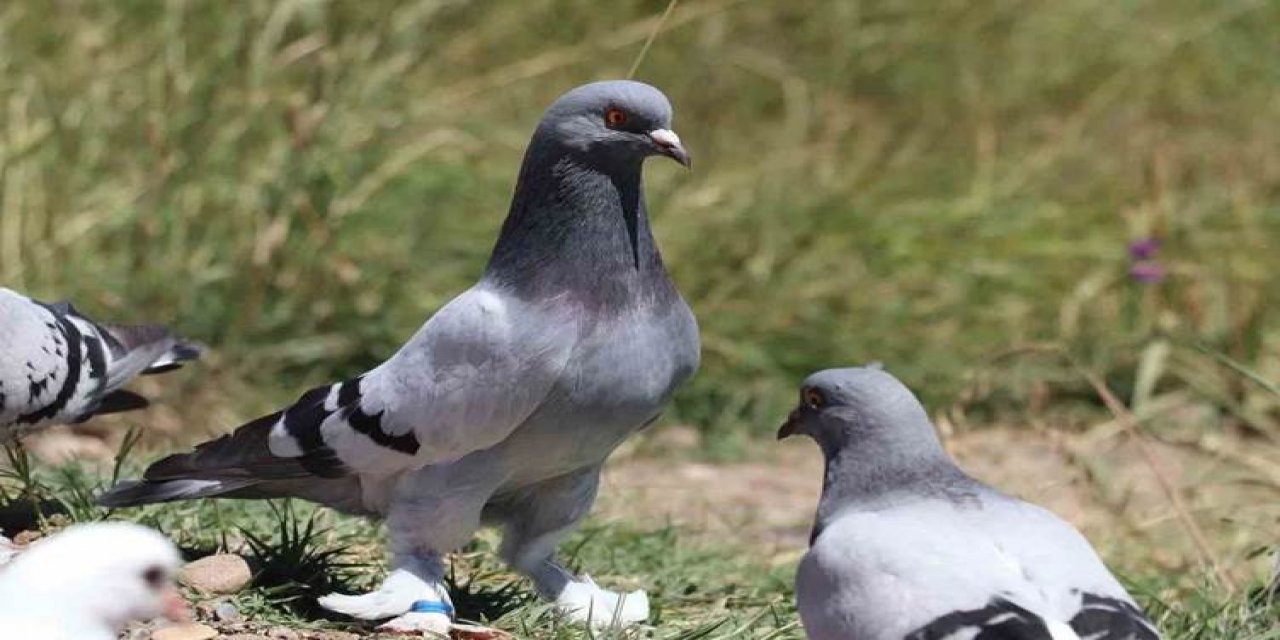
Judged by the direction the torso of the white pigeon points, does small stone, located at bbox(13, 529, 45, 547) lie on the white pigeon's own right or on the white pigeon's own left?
on the white pigeon's own left

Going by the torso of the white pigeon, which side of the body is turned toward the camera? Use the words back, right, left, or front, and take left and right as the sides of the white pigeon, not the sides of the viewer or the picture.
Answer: right

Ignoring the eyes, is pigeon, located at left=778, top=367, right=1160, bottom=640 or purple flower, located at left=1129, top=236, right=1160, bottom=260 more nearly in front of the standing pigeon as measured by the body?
the pigeon

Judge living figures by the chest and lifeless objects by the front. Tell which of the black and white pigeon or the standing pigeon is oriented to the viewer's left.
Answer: the black and white pigeon

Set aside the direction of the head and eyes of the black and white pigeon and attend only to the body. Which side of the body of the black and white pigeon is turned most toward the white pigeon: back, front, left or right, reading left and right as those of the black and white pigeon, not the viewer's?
left

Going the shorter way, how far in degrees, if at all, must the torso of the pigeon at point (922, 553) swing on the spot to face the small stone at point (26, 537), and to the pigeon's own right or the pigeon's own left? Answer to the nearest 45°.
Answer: approximately 45° to the pigeon's own left

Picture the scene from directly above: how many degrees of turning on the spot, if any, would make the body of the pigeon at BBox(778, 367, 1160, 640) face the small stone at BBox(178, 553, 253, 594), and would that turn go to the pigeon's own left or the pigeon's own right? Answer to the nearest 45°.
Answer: approximately 45° to the pigeon's own left

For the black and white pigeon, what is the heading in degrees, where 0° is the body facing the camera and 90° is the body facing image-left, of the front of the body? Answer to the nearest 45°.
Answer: approximately 90°

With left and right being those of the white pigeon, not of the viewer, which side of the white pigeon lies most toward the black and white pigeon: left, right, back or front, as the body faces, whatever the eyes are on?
left

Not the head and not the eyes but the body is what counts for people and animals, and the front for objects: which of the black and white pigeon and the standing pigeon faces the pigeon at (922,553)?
the standing pigeon

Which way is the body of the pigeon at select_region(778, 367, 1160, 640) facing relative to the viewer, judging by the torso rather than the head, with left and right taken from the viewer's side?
facing away from the viewer and to the left of the viewer

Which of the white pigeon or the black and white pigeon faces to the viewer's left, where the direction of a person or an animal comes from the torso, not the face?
the black and white pigeon
